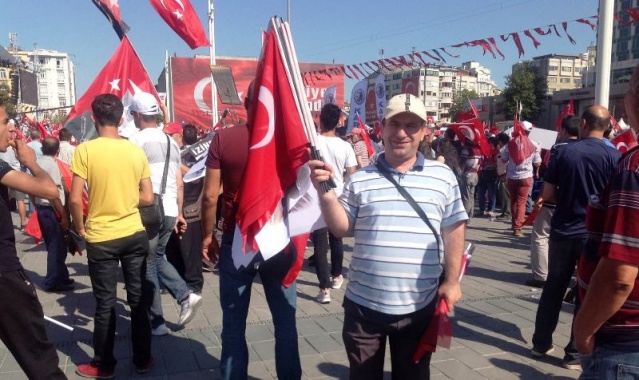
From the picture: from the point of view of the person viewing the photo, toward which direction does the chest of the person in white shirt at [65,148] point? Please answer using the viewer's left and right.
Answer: facing away from the viewer

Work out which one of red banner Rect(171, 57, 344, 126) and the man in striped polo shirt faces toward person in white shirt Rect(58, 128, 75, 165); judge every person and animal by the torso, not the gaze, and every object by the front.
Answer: the red banner

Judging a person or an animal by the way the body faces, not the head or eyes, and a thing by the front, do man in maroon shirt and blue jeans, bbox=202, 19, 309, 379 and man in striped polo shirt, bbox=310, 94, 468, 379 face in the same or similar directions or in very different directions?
very different directions

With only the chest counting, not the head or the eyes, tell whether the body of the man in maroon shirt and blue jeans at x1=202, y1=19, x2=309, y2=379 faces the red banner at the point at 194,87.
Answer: yes

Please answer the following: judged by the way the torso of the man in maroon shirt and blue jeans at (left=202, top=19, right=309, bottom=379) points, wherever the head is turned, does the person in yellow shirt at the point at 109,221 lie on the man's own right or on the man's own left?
on the man's own left

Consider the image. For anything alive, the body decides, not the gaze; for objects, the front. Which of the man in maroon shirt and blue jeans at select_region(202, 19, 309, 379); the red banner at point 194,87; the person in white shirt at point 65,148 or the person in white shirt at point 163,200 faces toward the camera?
the red banner

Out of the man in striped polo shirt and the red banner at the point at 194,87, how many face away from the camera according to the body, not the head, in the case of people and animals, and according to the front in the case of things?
0

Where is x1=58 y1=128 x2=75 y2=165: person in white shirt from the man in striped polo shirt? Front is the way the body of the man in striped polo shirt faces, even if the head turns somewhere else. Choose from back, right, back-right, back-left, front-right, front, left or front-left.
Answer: back-right

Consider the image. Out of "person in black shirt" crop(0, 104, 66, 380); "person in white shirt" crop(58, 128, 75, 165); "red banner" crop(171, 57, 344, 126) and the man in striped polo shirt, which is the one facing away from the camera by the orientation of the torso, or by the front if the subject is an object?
the person in white shirt

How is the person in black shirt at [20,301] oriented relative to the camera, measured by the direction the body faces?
to the viewer's right

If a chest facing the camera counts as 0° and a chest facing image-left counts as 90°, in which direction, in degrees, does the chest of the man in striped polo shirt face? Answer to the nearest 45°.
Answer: approximately 0°

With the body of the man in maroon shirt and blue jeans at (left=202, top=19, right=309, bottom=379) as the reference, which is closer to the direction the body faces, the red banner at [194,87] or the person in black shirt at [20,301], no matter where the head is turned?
the red banner

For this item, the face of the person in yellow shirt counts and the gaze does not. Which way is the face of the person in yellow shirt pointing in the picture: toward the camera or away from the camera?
away from the camera
